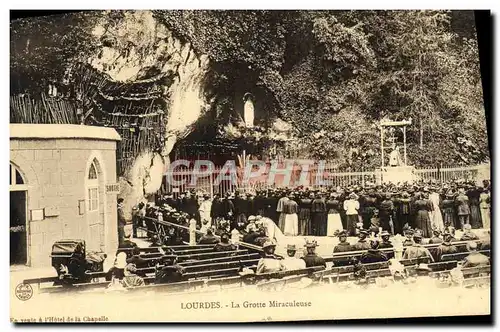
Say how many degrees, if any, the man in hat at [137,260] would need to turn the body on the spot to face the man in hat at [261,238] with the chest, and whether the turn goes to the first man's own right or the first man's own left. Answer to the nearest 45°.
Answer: approximately 90° to the first man's own right

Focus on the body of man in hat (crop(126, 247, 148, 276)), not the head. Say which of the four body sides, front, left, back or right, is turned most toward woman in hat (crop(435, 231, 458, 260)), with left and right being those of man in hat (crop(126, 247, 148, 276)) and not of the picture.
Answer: right

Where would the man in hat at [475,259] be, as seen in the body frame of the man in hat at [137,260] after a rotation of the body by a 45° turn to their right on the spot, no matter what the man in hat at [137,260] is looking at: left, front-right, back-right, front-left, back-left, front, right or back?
front-right

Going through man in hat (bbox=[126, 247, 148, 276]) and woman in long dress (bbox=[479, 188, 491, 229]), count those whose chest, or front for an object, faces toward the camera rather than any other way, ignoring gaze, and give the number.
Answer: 0

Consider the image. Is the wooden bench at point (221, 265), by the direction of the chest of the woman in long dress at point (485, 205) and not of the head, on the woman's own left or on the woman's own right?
on the woman's own left

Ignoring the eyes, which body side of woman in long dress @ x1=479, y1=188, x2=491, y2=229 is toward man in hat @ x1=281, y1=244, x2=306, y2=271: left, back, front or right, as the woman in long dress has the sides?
left

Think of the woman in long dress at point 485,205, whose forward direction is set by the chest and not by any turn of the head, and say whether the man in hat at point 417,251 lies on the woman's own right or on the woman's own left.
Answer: on the woman's own left

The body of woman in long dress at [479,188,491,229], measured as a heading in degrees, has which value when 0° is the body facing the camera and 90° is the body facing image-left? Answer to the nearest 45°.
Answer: approximately 180°

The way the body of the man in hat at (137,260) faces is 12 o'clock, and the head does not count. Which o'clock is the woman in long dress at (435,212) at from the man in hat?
The woman in long dress is roughly at 3 o'clock from the man in hat.

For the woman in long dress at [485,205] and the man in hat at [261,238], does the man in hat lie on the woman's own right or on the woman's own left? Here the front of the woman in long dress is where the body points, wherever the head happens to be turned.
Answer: on the woman's own left

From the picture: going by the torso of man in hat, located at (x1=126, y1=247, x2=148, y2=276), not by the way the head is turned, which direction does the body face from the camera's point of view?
away from the camera
